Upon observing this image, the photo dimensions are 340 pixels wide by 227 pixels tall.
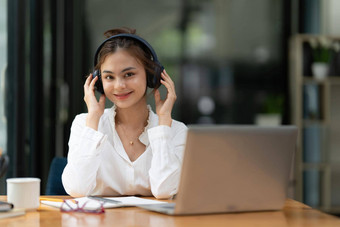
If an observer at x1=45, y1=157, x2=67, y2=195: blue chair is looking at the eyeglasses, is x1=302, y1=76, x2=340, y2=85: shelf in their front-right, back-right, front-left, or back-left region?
back-left

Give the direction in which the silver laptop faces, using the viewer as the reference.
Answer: facing away from the viewer and to the left of the viewer

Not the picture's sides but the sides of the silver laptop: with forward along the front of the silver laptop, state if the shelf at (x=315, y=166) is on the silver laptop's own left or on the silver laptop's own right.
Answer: on the silver laptop's own right

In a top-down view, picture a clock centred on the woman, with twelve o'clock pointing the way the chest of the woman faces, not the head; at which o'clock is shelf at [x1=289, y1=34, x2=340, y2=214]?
The shelf is roughly at 7 o'clock from the woman.

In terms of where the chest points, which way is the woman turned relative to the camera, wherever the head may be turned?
toward the camera

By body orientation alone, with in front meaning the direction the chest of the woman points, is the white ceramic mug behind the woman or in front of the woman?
in front

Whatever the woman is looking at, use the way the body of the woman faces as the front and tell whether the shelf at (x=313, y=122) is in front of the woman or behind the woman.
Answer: behind

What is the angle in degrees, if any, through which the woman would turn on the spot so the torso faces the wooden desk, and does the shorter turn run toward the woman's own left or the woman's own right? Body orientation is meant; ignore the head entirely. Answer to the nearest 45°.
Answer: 0° — they already face it

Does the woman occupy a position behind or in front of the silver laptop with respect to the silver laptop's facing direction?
in front

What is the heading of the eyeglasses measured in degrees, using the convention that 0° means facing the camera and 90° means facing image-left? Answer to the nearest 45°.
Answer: approximately 0°

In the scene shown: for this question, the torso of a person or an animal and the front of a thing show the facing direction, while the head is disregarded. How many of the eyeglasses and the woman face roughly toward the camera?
2

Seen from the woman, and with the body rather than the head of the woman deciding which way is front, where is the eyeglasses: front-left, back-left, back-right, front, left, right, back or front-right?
front

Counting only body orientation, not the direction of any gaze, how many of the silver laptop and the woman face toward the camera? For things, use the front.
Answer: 1

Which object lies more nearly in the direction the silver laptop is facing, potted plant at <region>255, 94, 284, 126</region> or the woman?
the woman
